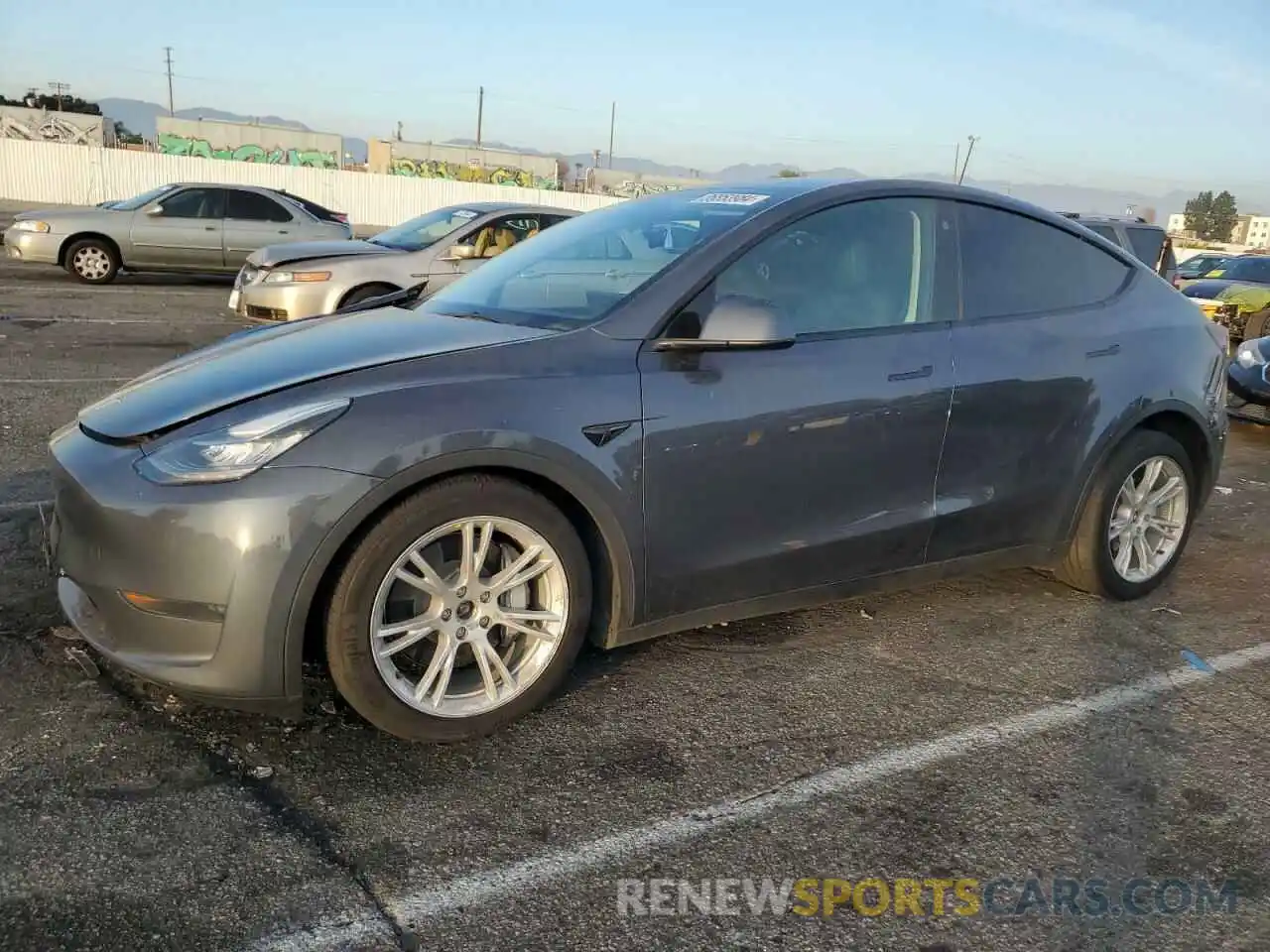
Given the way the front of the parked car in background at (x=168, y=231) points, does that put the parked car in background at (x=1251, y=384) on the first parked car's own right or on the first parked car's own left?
on the first parked car's own left

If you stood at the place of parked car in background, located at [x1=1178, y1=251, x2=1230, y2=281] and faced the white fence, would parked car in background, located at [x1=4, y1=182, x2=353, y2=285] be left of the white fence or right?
left

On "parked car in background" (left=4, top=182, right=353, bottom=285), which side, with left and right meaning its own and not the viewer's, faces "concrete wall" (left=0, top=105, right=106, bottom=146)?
right

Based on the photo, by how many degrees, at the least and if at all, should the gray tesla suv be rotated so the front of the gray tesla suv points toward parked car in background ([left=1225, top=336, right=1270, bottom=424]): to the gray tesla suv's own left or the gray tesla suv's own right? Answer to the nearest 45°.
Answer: approximately 180°

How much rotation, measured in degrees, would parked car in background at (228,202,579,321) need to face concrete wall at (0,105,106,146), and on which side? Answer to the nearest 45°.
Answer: approximately 135° to its right

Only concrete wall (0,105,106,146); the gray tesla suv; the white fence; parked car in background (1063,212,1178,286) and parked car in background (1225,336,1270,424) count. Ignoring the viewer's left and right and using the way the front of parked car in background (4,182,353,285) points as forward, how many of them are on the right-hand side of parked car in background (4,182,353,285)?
2

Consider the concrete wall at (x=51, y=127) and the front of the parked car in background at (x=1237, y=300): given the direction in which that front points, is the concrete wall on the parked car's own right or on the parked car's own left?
on the parked car's own right

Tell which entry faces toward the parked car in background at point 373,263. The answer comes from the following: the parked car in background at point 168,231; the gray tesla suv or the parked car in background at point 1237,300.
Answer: the parked car in background at point 1237,300

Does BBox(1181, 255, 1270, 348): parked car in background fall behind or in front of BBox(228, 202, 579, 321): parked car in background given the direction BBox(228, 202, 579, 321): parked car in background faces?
behind

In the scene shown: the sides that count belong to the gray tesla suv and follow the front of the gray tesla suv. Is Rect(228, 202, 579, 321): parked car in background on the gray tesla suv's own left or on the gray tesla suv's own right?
on the gray tesla suv's own right

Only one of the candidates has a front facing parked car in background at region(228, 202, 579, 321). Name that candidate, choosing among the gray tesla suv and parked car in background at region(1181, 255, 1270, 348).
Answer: parked car in background at region(1181, 255, 1270, 348)

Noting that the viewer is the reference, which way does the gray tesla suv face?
facing the viewer and to the left of the viewer

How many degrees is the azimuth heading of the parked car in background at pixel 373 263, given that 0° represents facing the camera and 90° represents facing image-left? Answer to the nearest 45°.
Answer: approximately 45°

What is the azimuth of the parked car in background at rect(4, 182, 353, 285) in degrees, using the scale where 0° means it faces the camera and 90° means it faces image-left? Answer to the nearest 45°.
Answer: approximately 90°

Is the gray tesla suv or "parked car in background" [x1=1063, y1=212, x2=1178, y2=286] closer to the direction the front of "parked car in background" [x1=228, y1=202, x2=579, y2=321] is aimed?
the gray tesla suv

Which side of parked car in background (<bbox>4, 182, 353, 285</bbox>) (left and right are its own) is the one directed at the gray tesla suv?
left
